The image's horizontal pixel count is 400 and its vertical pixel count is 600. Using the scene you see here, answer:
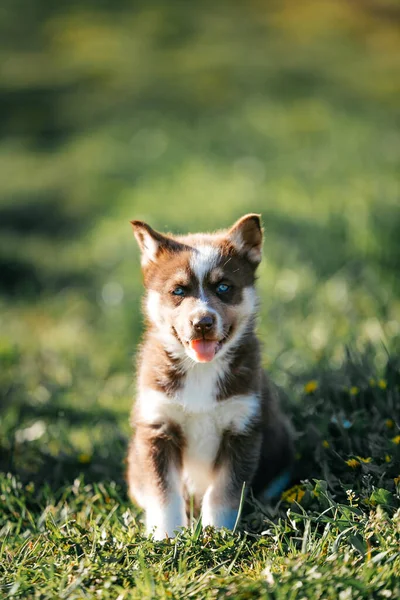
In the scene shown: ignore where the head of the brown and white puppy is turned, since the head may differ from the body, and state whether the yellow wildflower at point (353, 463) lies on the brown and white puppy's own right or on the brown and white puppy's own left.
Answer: on the brown and white puppy's own left

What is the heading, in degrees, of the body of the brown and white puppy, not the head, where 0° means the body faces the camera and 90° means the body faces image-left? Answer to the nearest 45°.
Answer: approximately 0°

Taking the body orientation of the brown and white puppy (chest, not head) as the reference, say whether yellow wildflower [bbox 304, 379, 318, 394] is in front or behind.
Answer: behind

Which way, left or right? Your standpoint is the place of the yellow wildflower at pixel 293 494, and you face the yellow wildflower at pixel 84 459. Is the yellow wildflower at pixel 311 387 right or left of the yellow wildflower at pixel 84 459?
right

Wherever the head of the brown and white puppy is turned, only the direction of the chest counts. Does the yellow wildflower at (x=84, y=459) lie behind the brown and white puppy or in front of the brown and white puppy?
behind
